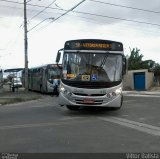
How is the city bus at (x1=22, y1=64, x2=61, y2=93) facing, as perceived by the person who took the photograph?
facing the viewer and to the right of the viewer

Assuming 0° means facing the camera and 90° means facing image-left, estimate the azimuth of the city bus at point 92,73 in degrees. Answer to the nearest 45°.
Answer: approximately 0°

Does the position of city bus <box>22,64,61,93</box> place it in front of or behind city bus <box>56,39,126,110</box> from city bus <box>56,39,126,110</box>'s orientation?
behind

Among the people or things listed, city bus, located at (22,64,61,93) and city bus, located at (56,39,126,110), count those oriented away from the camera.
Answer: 0

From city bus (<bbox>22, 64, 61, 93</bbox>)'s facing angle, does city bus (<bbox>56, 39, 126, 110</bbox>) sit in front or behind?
in front
